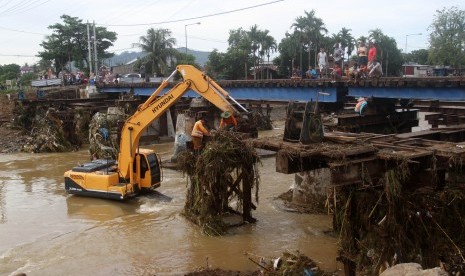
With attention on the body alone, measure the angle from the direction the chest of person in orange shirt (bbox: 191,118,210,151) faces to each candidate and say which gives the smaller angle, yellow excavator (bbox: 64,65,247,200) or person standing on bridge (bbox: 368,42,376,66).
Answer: the person standing on bridge

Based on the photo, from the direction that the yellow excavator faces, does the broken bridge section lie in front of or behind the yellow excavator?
in front

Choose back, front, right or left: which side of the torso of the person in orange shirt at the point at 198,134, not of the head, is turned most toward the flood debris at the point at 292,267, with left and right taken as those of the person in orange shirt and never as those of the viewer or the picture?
right

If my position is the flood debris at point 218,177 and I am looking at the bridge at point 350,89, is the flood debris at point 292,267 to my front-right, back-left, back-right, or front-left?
back-right

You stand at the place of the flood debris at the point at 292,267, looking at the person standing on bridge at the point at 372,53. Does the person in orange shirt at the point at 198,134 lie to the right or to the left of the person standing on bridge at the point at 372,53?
left

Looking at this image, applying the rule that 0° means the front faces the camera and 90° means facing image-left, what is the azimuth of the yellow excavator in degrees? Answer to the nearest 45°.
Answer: approximately 315°

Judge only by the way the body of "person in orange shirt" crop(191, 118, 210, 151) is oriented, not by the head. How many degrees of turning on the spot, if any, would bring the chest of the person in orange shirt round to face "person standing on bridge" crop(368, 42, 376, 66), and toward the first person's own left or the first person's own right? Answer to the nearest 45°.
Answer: approximately 45° to the first person's own left

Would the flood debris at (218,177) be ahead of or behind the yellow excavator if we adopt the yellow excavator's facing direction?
ahead

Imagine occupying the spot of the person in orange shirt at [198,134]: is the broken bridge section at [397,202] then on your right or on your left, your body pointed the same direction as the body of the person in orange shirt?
on your right

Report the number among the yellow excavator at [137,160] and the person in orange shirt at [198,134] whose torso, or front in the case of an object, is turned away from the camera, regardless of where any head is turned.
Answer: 0

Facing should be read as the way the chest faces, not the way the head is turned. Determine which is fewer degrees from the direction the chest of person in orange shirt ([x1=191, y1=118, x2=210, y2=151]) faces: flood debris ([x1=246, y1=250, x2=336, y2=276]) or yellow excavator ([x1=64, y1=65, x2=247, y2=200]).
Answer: the flood debris

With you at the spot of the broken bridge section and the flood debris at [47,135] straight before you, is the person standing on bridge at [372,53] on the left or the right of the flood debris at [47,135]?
right

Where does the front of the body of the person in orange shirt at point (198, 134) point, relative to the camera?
to the viewer's right
